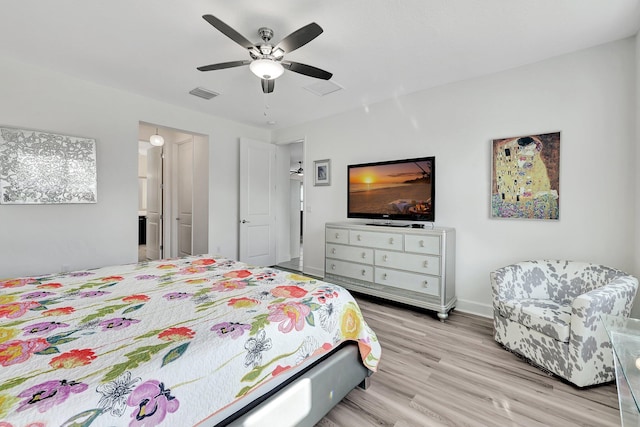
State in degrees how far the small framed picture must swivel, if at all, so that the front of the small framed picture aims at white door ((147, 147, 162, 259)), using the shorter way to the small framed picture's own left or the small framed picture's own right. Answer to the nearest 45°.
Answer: approximately 45° to the small framed picture's own right

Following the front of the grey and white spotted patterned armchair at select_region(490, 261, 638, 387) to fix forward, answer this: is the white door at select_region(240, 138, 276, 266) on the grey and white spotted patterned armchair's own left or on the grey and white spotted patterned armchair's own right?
on the grey and white spotted patterned armchair's own right

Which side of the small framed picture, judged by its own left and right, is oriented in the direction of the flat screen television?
left

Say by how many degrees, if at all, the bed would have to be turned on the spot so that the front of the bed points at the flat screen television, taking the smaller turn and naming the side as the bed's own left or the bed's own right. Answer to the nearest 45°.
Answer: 0° — it already faces it

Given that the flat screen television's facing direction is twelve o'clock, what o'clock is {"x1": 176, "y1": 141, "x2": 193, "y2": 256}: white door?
The white door is roughly at 2 o'clock from the flat screen television.

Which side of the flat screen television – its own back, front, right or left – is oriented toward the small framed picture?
right

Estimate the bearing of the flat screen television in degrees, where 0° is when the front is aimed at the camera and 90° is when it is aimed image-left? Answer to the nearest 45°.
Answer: approximately 45°

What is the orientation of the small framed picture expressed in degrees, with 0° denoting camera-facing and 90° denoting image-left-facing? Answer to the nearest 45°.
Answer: approximately 45°

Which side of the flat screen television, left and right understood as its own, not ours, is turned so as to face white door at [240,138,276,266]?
right
